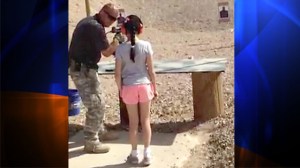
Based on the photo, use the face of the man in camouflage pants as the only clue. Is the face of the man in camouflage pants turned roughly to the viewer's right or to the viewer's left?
to the viewer's right

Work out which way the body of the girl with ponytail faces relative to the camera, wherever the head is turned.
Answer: away from the camera

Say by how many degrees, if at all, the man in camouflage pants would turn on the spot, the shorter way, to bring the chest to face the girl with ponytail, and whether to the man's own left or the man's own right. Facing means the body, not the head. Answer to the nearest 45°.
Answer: approximately 45° to the man's own right

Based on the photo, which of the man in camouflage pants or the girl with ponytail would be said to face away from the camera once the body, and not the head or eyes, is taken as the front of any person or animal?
the girl with ponytail

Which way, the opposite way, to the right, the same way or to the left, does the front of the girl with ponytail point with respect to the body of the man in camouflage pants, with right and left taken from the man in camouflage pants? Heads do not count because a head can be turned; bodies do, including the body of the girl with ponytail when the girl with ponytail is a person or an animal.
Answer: to the left

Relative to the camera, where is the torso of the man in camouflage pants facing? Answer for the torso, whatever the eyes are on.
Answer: to the viewer's right

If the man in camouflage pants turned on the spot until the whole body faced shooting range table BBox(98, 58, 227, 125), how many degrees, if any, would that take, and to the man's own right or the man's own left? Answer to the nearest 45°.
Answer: approximately 45° to the man's own left

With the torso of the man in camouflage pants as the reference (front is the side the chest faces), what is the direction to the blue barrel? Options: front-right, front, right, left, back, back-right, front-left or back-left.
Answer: left

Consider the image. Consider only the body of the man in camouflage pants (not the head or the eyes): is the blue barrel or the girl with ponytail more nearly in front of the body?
the girl with ponytail

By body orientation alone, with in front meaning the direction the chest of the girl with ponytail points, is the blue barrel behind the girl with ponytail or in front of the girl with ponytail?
in front
